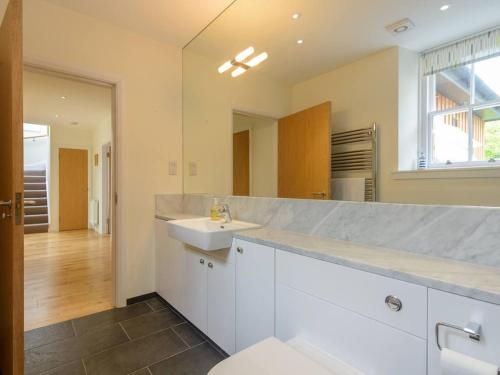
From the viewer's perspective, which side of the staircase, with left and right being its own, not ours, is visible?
front

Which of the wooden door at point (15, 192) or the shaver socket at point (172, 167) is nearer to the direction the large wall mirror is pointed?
the wooden door

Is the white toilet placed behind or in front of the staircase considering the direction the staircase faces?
in front

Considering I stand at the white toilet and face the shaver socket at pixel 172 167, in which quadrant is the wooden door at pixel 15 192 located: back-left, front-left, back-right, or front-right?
front-left

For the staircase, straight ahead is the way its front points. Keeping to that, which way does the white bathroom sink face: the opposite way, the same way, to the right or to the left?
to the right

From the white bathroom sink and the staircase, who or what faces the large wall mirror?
the staircase

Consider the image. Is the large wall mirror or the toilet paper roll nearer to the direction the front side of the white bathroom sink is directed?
the toilet paper roll

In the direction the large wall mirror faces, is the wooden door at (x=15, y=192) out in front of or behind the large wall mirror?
in front

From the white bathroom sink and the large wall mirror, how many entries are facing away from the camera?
0

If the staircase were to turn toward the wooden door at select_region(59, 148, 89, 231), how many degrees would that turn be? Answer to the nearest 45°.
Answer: approximately 45° to its left

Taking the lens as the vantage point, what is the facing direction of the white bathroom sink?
facing the viewer and to the left of the viewer

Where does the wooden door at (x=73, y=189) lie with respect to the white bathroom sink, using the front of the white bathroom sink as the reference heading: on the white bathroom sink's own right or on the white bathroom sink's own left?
on the white bathroom sink's own right

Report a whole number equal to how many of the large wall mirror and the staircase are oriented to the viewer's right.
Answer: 0
